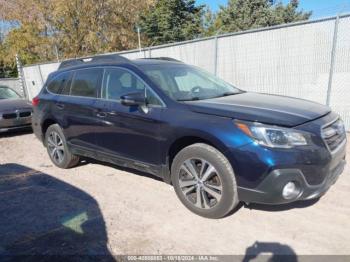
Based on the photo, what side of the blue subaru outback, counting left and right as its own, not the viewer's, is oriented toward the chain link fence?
left

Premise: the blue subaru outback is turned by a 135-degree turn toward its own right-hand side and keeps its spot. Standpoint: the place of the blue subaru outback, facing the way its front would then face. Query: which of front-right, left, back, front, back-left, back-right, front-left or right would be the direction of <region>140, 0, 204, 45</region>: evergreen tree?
right

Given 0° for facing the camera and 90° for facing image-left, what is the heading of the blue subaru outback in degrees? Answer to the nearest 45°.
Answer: approximately 315°
